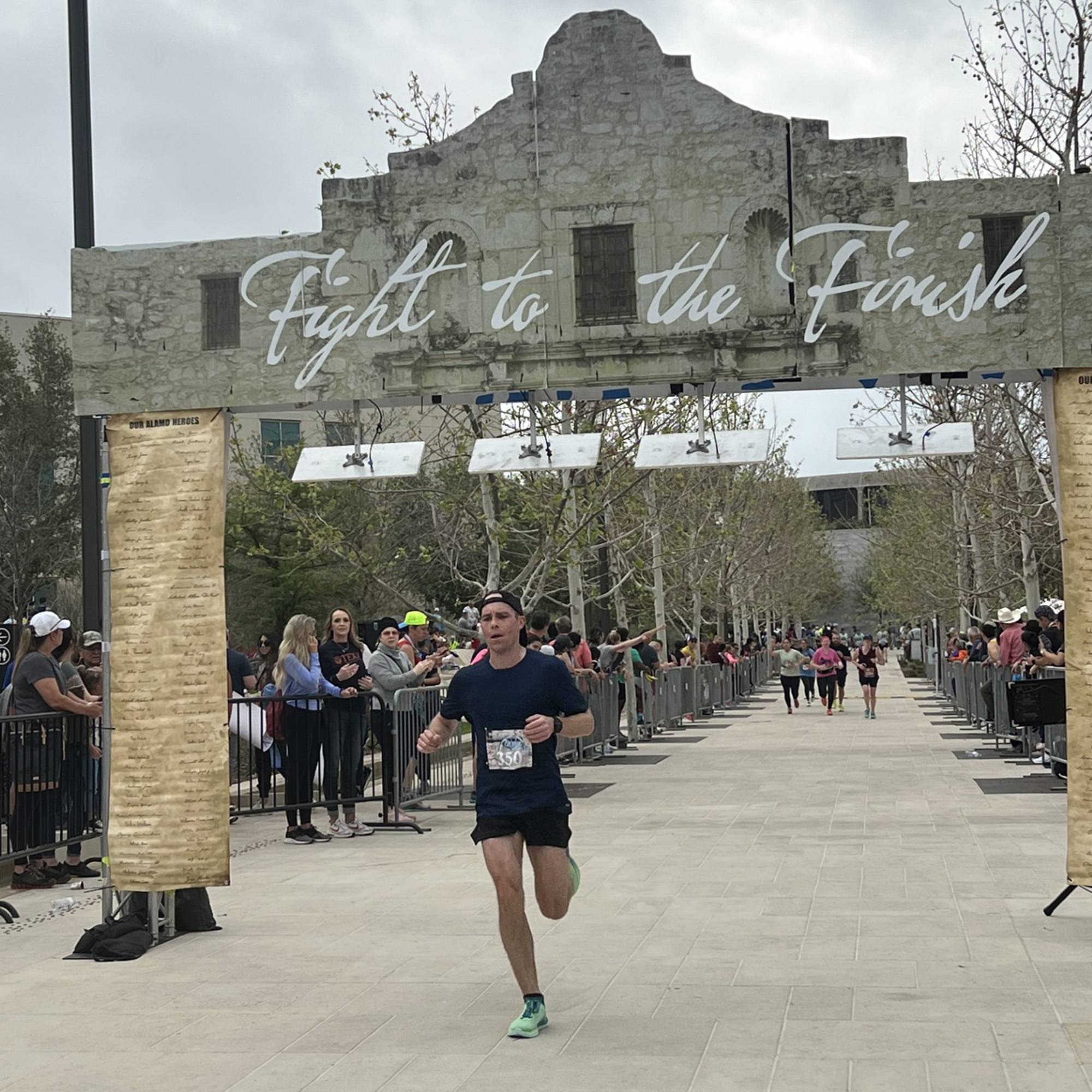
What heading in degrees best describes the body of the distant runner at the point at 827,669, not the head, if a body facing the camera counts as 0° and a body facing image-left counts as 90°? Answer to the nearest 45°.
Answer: approximately 0°

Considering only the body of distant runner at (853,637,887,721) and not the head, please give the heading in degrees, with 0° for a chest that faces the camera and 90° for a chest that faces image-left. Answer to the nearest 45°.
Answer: approximately 0°

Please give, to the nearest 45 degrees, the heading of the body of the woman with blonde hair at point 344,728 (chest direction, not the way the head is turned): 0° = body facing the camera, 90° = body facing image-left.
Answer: approximately 315°

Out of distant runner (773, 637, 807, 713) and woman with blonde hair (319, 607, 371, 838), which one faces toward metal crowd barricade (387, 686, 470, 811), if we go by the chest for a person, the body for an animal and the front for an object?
the distant runner

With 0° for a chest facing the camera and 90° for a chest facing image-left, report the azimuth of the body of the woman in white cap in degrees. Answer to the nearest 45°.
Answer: approximately 270°
